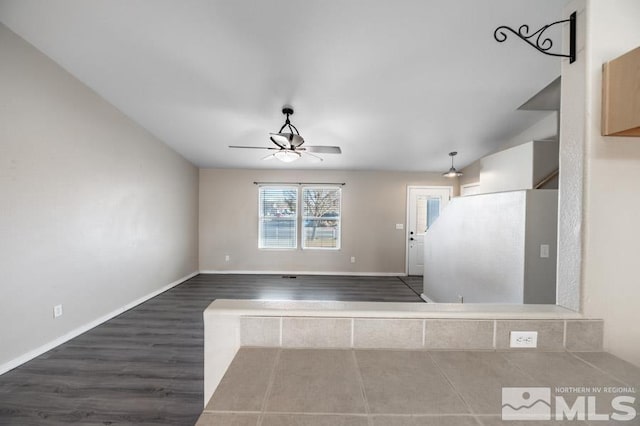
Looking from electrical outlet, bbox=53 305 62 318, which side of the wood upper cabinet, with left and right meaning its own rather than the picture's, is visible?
front

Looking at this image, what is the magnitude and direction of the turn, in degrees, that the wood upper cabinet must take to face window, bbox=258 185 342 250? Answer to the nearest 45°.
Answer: approximately 45° to its right

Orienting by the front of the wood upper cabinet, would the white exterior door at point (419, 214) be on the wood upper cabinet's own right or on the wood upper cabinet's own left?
on the wood upper cabinet's own right

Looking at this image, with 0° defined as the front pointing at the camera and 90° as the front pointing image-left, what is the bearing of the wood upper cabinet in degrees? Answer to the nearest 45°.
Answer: approximately 90°
